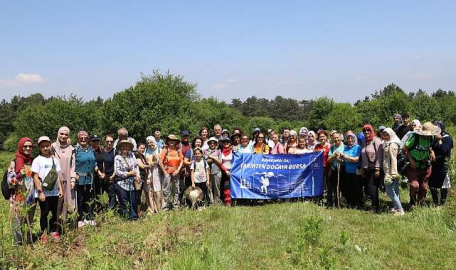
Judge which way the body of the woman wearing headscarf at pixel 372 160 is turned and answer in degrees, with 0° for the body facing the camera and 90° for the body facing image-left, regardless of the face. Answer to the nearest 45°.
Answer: approximately 45°

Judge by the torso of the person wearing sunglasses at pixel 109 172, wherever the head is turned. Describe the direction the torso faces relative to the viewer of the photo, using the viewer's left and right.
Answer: facing the viewer

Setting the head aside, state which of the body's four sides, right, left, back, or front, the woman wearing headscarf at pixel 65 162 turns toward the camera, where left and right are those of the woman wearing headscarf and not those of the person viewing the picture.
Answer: front

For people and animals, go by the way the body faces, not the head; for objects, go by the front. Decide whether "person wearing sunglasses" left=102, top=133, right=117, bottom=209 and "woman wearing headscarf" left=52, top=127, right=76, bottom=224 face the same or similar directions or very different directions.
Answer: same or similar directions

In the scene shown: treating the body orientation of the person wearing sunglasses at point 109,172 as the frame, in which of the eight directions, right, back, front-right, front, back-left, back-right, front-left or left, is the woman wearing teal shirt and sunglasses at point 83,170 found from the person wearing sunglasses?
front-right

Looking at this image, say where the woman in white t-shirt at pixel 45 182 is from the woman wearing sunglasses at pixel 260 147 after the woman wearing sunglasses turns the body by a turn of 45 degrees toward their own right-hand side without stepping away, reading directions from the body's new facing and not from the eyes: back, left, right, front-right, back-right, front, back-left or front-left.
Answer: front

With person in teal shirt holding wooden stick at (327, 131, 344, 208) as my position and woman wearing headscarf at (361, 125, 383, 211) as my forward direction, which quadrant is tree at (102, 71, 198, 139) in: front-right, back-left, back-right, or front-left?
back-left

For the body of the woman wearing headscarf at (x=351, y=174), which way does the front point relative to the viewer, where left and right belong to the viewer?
facing the viewer and to the left of the viewer

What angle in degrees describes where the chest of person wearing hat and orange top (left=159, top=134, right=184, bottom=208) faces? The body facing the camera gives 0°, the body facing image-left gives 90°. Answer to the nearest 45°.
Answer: approximately 0°

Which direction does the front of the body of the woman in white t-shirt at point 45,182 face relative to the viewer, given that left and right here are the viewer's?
facing the viewer and to the right of the viewer
